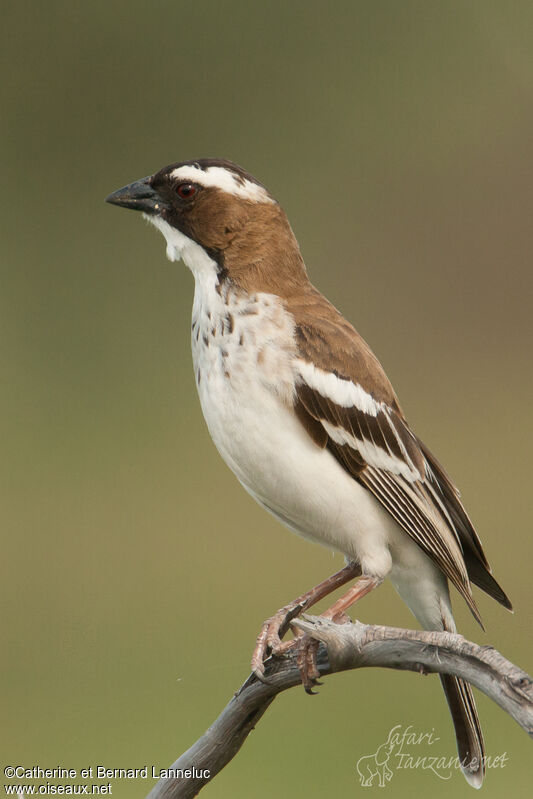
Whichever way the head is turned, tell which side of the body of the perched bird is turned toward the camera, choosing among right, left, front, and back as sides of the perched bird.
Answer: left
